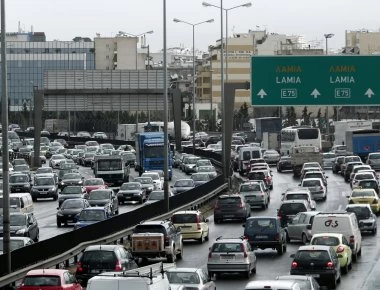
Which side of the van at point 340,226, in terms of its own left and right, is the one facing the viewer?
back

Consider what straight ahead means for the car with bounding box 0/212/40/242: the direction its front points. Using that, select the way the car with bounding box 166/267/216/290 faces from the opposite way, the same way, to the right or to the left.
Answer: the opposite way

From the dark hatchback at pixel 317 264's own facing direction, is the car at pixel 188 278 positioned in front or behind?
behind

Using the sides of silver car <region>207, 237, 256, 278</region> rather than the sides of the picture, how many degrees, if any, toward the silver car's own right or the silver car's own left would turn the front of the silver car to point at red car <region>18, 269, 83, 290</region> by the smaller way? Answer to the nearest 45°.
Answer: approximately 135° to the silver car's own left

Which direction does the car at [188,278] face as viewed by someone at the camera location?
facing away from the viewer and to the right of the viewer

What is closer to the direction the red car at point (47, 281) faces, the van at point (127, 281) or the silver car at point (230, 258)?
the silver car

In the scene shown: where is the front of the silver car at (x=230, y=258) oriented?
away from the camera

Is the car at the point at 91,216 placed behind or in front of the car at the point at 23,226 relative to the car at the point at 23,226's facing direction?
behind

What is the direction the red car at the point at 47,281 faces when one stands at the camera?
facing away from the viewer and to the right of the viewer
